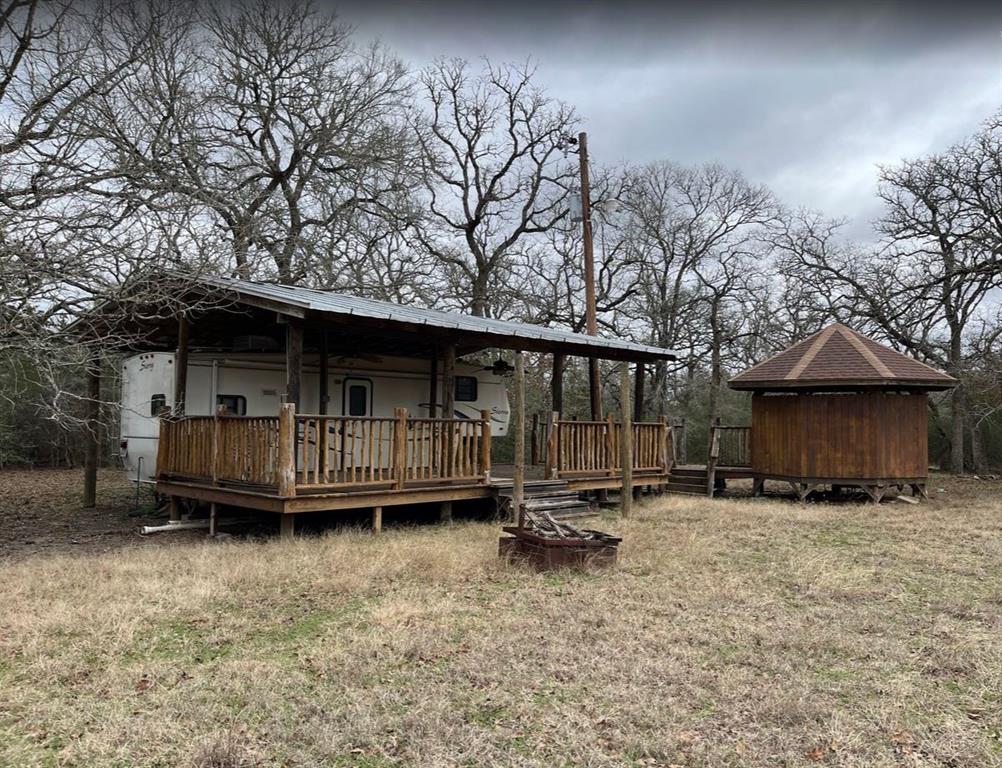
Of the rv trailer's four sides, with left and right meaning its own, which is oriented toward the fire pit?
right

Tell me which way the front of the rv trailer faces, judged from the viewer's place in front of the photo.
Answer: facing away from the viewer and to the right of the viewer

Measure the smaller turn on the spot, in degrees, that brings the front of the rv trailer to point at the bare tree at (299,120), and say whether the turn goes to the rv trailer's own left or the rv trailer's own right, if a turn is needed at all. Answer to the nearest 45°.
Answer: approximately 45° to the rv trailer's own left

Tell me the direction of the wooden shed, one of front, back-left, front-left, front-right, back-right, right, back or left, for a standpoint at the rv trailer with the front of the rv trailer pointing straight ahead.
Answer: front-right

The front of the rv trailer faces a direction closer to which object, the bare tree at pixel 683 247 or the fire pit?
the bare tree

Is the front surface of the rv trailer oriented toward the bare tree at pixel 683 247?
yes
